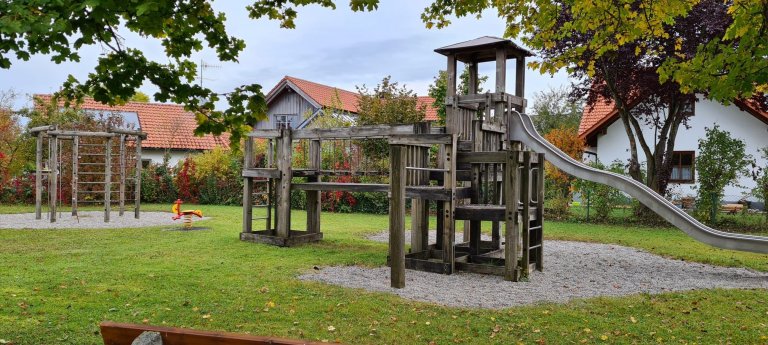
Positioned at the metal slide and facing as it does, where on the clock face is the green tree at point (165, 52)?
The green tree is roughly at 4 o'clock from the metal slide.

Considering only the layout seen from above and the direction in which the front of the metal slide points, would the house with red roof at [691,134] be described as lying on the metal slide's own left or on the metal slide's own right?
on the metal slide's own left

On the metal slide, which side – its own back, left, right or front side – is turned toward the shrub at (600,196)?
left

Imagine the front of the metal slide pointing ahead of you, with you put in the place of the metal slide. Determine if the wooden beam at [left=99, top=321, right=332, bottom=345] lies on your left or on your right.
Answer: on your right

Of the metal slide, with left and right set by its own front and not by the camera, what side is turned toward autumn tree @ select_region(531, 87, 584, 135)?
left

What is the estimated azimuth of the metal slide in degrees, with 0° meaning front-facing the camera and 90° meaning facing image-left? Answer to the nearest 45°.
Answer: approximately 270°

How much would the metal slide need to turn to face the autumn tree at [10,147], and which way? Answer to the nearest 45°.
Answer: approximately 180°

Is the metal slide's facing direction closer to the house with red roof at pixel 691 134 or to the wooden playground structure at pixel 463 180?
the house with red roof

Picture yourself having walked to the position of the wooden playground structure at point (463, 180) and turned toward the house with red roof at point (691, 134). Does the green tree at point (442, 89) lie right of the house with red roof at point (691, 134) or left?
left

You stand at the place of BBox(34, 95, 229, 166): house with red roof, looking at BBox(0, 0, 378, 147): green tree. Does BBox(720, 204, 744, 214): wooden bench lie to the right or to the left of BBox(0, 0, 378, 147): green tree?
left

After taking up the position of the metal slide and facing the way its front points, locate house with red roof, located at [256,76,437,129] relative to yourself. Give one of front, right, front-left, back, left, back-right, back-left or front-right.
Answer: back-left
